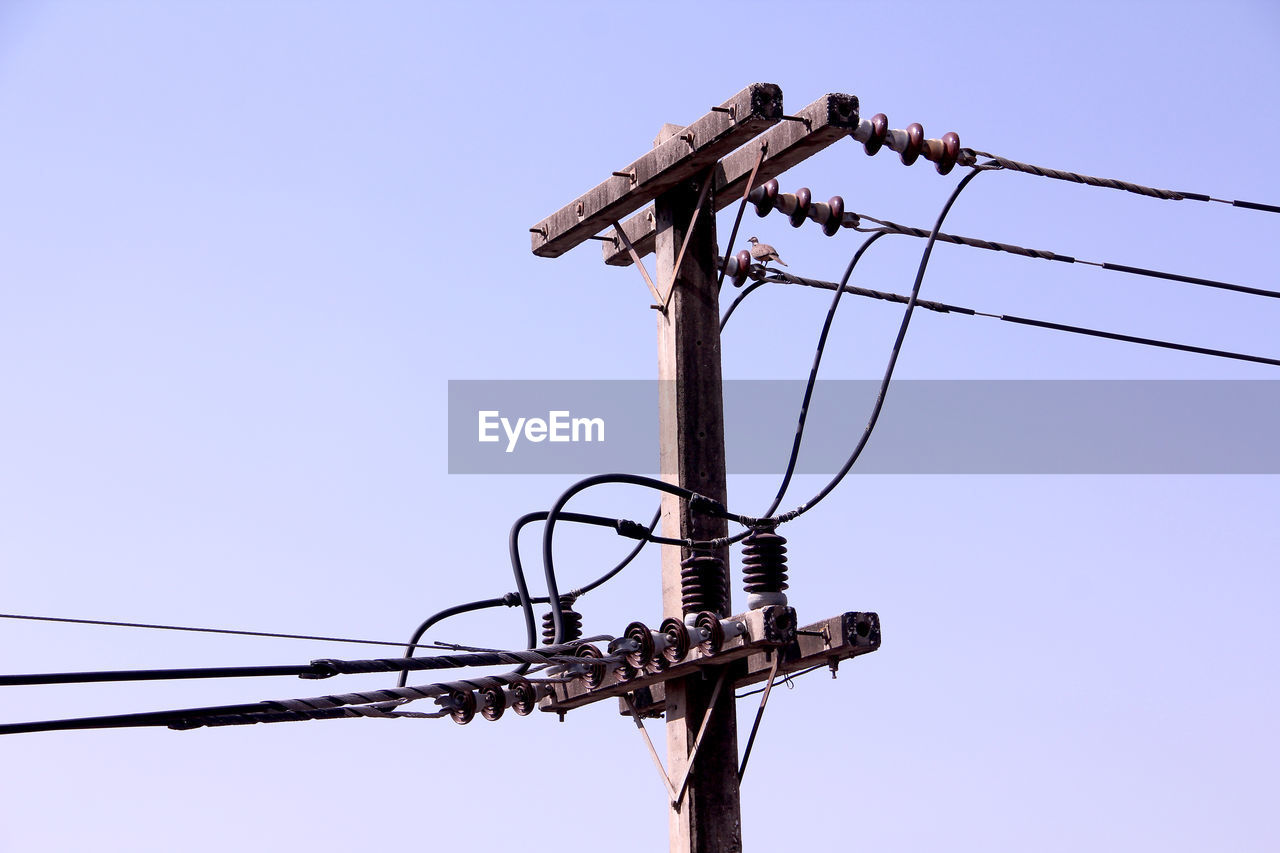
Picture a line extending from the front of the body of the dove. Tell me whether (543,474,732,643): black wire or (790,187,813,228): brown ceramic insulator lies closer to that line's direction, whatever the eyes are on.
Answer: the black wire

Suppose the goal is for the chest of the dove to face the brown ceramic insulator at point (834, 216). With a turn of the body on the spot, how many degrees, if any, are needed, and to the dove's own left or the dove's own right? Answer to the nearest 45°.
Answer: approximately 135° to the dove's own left

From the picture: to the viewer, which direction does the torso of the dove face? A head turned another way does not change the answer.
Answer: to the viewer's left

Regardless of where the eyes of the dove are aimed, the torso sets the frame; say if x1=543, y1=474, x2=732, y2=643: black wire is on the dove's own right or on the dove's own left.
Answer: on the dove's own left
